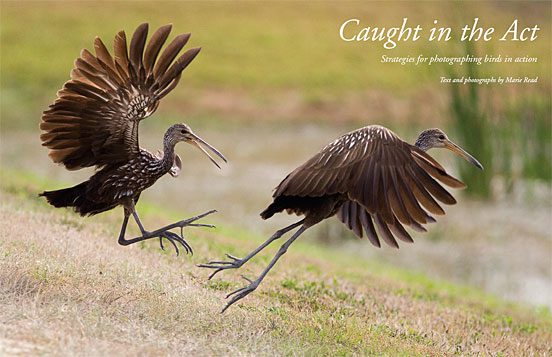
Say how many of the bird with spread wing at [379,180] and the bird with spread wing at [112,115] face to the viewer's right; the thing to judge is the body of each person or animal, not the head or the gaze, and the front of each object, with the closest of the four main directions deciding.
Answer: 2

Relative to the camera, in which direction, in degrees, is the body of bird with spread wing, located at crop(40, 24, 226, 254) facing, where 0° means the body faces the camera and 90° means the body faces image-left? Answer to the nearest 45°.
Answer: approximately 270°

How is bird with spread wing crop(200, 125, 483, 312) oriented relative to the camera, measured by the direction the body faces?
to the viewer's right

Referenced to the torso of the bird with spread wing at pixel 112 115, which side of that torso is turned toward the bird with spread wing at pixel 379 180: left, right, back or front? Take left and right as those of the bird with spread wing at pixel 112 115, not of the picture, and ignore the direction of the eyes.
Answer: front

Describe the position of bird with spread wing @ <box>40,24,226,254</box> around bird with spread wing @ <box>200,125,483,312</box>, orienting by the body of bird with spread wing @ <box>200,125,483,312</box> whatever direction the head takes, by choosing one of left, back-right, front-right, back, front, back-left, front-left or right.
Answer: back
